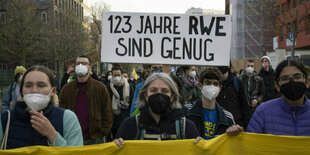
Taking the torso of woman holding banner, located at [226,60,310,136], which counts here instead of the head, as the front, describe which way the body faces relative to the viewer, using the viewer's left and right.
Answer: facing the viewer

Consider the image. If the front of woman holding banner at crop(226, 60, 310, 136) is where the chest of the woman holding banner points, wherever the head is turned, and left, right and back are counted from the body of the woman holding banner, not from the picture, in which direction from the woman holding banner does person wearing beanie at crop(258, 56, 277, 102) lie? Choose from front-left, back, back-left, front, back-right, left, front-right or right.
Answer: back

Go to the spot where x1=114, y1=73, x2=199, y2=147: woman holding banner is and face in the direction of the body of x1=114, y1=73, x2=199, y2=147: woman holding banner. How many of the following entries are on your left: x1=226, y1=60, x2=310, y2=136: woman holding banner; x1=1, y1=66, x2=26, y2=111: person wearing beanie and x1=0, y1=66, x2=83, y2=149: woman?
1

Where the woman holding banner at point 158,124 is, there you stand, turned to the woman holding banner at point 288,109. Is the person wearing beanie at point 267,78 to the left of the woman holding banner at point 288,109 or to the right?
left

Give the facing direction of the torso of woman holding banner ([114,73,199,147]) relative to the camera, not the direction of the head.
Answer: toward the camera

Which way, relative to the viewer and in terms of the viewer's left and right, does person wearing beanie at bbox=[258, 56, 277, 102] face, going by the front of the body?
facing the viewer and to the left of the viewer

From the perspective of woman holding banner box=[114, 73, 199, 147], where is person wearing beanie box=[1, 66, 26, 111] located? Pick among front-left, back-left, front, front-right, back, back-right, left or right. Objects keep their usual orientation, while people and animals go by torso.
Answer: back-right

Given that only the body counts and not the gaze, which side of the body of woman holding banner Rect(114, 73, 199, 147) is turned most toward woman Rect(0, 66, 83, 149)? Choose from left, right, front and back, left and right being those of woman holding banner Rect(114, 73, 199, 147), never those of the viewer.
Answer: right

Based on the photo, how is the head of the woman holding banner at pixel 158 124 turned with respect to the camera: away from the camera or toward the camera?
toward the camera

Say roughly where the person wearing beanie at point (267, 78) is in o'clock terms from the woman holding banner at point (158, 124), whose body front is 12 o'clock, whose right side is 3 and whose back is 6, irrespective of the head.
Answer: The person wearing beanie is roughly at 7 o'clock from the woman holding banner.

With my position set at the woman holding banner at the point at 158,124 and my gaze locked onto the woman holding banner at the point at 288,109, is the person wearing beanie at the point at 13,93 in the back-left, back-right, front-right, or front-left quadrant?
back-left

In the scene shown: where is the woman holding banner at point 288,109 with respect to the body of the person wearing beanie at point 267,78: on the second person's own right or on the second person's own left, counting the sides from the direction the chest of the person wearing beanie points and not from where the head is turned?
on the second person's own left
